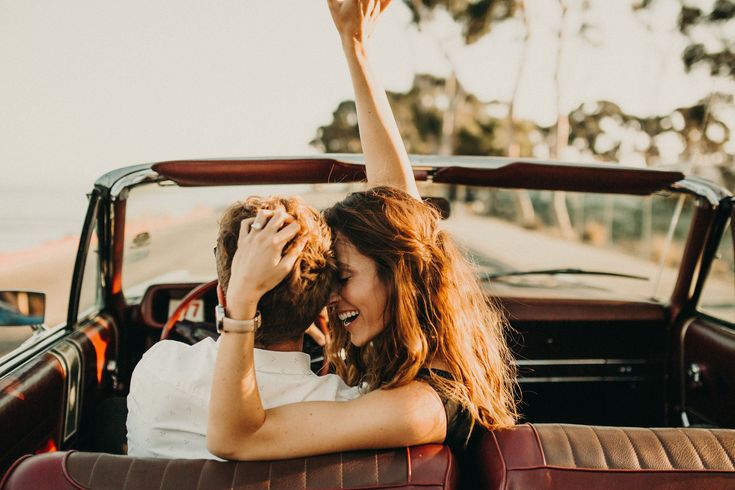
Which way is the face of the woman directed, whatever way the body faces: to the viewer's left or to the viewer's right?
to the viewer's left

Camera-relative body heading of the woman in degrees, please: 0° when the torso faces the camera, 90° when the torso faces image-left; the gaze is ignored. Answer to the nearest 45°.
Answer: approximately 90°

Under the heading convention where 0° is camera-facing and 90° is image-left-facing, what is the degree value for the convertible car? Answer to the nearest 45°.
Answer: approximately 180°
